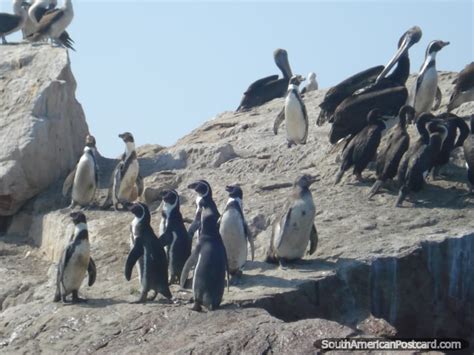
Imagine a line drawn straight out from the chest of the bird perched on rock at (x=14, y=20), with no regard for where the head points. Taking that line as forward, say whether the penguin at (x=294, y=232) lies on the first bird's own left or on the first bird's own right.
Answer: on the first bird's own right

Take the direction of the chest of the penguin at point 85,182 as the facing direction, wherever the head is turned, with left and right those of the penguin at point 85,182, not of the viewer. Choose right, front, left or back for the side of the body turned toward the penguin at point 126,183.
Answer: left

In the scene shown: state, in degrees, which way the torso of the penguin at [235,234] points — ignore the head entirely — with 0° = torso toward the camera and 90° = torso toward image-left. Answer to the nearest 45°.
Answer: approximately 45°

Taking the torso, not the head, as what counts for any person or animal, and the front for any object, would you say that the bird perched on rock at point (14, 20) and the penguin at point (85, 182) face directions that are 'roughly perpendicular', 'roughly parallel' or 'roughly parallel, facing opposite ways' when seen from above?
roughly perpendicular
